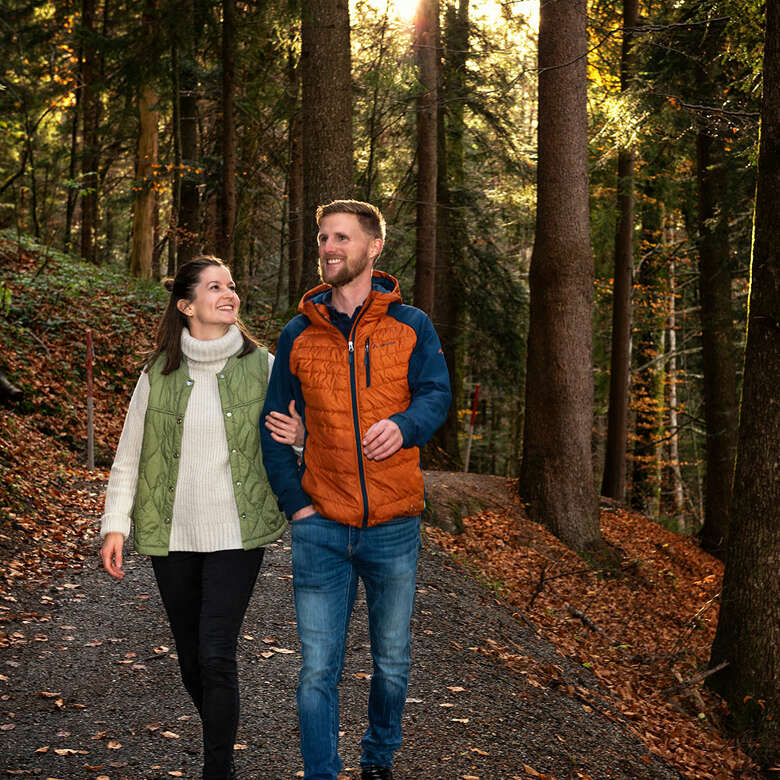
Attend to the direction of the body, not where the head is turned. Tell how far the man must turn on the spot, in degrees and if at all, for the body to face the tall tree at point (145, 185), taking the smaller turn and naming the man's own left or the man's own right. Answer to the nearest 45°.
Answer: approximately 180°

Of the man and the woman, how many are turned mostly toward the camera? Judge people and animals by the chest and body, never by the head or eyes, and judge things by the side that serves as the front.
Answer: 2

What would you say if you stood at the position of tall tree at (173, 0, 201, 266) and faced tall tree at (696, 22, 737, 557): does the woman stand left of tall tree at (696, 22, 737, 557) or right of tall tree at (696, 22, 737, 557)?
right

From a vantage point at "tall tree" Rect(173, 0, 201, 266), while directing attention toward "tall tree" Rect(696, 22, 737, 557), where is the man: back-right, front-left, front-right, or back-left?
front-right

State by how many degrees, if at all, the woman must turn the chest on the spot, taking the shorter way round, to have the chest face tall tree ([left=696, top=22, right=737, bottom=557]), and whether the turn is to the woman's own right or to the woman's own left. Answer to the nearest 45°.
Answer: approximately 135° to the woman's own left

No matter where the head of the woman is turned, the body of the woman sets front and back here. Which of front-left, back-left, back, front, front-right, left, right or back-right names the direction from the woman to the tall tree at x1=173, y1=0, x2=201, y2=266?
back

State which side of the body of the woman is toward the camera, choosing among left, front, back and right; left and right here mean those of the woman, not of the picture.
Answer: front

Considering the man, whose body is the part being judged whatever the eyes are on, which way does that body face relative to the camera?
toward the camera

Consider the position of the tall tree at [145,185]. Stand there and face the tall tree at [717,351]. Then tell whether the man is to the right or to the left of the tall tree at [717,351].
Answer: right

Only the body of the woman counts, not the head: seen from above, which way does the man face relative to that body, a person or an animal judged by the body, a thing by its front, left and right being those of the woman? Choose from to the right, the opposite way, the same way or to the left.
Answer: the same way

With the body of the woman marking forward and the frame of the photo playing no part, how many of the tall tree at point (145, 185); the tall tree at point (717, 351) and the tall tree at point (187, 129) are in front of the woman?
0
